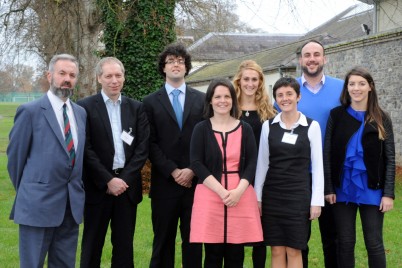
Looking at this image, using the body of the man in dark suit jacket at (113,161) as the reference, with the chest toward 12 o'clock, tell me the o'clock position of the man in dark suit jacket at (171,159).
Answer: the man in dark suit jacket at (171,159) is roughly at 9 o'clock from the man in dark suit jacket at (113,161).

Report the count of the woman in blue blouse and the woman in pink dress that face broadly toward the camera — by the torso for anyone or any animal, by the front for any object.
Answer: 2

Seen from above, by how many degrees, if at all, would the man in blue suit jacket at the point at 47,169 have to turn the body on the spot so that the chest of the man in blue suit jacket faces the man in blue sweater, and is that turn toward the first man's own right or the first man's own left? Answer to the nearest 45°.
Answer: approximately 45° to the first man's own left

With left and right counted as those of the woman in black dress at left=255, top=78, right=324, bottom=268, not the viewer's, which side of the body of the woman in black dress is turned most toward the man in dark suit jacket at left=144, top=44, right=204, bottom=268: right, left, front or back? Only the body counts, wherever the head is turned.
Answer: right

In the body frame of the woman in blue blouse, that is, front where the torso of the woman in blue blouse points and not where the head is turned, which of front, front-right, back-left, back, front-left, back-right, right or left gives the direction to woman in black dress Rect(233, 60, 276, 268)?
right

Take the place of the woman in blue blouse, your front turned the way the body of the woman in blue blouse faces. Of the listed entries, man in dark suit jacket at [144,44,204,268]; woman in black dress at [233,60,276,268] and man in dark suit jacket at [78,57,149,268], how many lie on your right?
3

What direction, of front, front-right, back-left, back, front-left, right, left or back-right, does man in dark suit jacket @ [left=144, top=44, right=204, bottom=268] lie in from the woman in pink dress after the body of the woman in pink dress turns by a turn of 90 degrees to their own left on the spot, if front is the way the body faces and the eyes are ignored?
back-left

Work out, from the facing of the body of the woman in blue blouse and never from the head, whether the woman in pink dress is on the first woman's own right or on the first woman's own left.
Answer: on the first woman's own right

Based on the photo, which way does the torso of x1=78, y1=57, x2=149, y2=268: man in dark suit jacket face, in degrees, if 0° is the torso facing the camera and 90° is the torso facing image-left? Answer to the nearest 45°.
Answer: approximately 0°

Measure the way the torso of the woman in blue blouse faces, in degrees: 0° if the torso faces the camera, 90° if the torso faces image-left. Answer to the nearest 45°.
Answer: approximately 0°

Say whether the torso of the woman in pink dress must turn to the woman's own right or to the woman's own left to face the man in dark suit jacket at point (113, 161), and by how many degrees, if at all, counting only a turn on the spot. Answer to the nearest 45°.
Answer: approximately 90° to the woman's own right

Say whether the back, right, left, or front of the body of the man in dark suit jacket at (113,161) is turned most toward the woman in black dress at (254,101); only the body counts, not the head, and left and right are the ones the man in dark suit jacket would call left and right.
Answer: left
